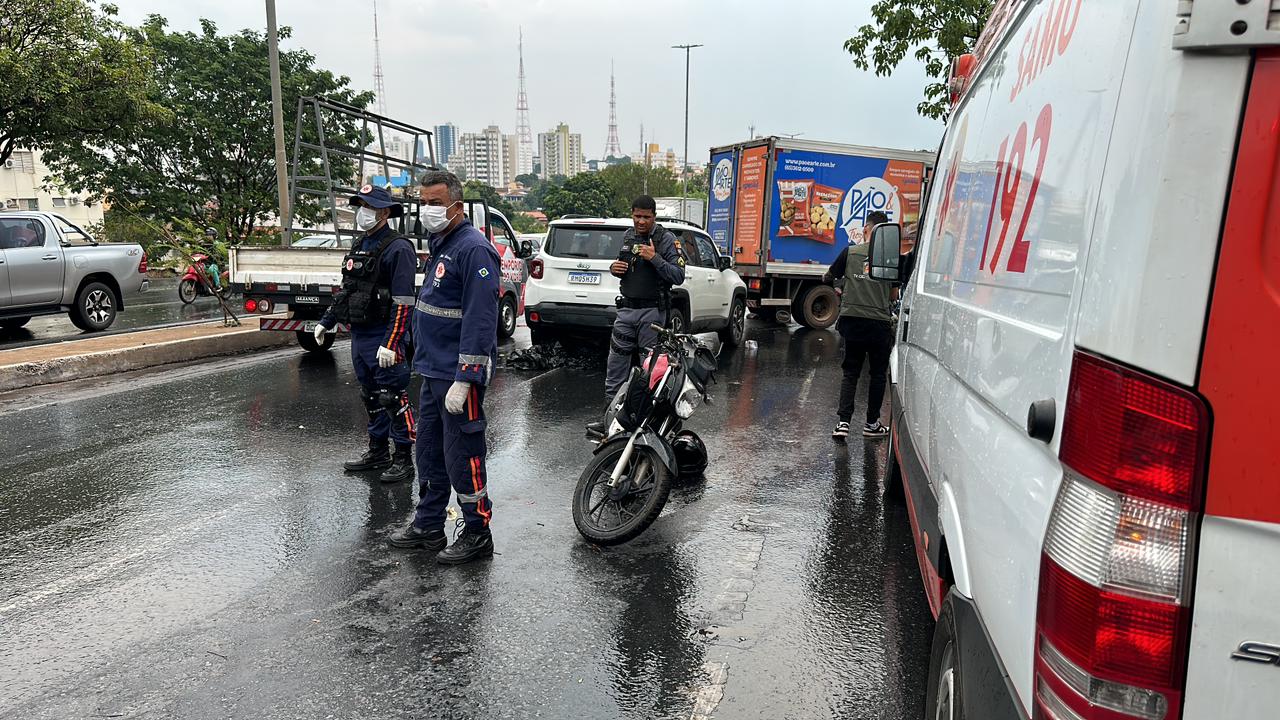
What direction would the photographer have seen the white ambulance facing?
facing away from the viewer and to the left of the viewer

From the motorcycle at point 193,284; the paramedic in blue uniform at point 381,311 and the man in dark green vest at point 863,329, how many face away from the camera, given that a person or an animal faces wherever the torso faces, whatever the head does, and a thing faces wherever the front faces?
1

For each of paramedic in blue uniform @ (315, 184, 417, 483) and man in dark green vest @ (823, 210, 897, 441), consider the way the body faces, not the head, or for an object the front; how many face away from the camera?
1

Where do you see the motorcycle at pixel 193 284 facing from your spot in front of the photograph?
facing the viewer and to the left of the viewer

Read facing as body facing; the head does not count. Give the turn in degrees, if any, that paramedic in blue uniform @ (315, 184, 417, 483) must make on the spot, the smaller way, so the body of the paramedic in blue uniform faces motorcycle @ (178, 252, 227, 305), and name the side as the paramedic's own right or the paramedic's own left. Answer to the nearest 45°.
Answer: approximately 135° to the paramedic's own right

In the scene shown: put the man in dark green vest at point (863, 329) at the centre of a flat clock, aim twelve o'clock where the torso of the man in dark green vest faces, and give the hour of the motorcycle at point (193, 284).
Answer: The motorcycle is roughly at 10 o'clock from the man in dark green vest.

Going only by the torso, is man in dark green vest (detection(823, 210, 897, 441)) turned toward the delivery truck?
yes

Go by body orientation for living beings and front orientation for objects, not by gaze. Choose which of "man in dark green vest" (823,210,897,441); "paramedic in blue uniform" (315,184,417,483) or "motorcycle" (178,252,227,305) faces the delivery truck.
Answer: the man in dark green vest

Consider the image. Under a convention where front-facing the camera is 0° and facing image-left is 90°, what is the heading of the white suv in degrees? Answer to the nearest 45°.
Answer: approximately 225°

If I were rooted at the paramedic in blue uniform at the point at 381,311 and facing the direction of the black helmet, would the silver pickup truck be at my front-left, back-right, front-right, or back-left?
back-left

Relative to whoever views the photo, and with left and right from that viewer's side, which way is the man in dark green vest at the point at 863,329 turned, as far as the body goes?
facing away from the viewer

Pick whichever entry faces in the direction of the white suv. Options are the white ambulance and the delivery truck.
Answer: the white ambulance

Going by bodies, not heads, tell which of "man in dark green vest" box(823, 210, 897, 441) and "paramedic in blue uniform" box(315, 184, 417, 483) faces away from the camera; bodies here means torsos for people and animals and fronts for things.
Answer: the man in dark green vest

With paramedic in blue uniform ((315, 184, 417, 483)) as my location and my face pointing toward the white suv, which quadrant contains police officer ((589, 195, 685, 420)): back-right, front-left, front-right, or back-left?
front-right
